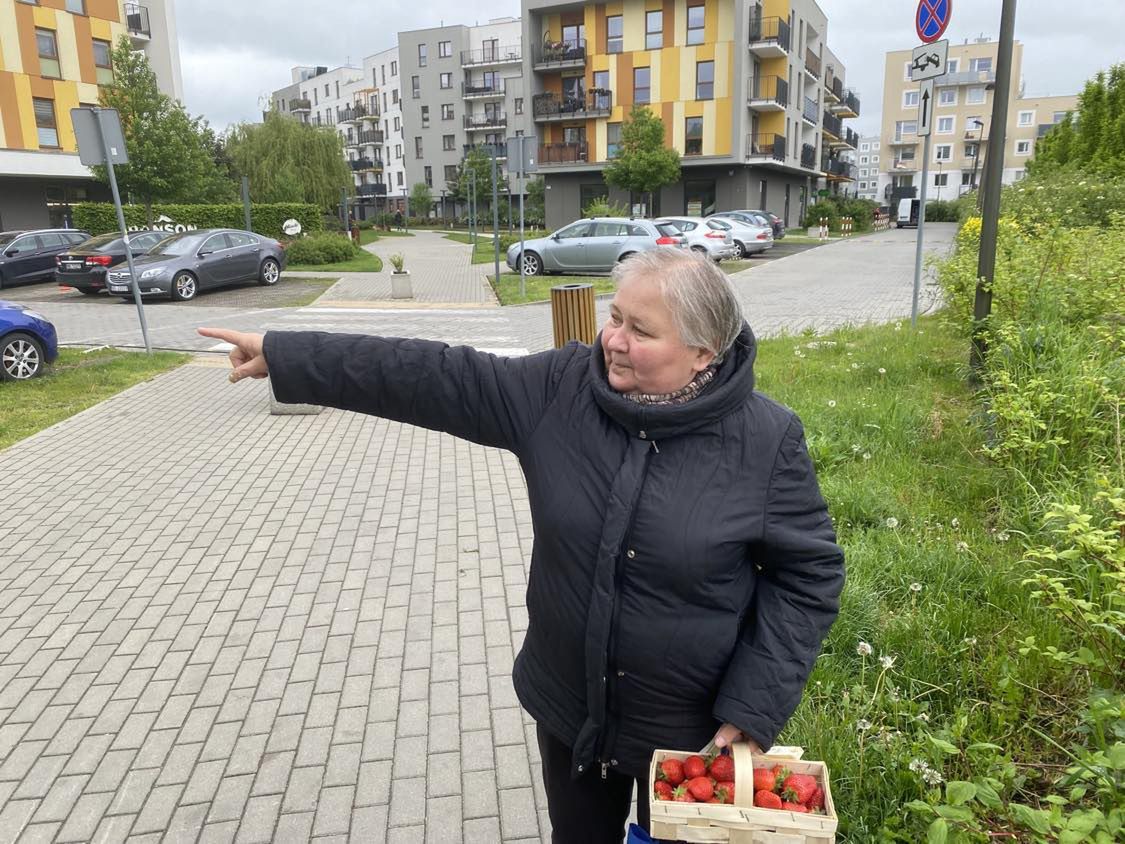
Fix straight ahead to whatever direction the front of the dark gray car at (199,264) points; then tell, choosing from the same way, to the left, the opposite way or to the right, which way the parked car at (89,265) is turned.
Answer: the opposite way

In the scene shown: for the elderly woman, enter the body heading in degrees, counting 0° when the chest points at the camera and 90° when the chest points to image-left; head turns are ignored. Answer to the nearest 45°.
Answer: approximately 45°

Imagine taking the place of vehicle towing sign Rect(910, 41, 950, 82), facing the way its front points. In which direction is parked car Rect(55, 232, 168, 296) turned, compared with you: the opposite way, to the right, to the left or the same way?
the opposite way

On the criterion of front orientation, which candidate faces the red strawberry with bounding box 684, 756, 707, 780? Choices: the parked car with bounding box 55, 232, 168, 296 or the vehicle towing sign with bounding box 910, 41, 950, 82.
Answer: the vehicle towing sign

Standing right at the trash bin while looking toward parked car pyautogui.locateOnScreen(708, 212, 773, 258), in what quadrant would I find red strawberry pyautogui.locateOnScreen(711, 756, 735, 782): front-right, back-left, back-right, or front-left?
back-right

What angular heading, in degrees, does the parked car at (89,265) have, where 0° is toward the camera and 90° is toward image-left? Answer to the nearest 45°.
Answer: approximately 225°

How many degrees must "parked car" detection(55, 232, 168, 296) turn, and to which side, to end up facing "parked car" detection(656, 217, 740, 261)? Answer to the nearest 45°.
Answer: approximately 45° to its right

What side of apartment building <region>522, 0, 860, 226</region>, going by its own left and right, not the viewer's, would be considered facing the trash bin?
front

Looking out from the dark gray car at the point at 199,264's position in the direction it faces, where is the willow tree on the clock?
The willow tree is roughly at 5 o'clock from the dark gray car.

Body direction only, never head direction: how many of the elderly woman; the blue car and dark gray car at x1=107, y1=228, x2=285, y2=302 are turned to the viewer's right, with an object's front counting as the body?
1

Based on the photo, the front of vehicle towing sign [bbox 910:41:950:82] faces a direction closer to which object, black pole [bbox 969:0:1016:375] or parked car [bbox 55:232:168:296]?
the black pole

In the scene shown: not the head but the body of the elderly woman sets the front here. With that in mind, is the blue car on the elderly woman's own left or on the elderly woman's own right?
on the elderly woman's own right

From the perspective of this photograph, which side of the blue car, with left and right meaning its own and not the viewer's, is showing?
right

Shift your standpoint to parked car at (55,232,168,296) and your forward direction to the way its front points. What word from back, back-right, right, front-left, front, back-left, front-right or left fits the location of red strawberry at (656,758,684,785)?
back-right

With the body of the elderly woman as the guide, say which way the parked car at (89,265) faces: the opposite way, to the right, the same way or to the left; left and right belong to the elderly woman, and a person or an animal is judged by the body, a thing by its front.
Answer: the opposite way
